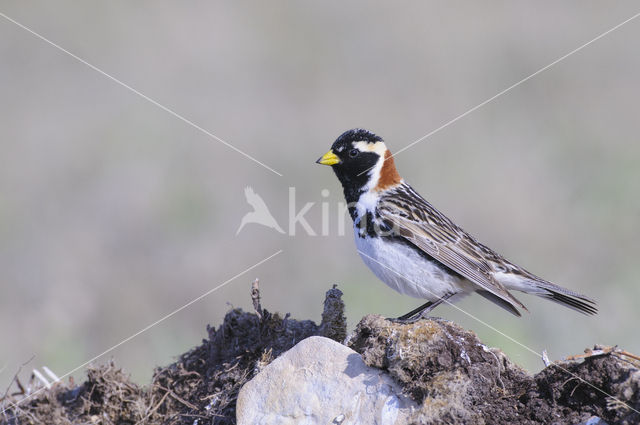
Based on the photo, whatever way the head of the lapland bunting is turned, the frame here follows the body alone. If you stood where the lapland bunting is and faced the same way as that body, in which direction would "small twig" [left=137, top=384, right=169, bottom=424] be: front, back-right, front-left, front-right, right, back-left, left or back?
front-left

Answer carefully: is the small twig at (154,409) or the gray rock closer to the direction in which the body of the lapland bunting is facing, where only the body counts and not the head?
the small twig

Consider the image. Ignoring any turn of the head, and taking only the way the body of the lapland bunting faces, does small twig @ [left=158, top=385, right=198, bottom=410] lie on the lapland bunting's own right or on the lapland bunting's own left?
on the lapland bunting's own left

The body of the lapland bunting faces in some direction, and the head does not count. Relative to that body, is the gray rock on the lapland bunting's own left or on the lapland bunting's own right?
on the lapland bunting's own left

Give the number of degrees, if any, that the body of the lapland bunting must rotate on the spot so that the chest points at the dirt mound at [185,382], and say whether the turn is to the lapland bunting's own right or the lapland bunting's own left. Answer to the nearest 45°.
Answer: approximately 45° to the lapland bunting's own left

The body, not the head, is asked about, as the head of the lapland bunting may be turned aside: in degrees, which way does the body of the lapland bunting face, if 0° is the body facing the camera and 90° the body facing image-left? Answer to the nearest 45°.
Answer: approximately 90°
